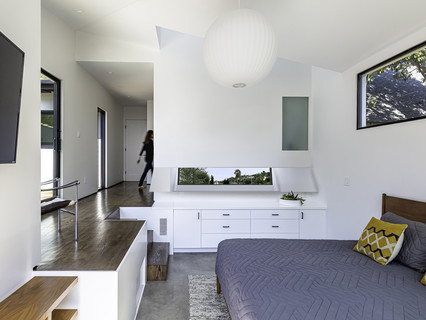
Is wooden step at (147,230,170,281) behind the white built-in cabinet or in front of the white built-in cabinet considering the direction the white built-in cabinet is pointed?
in front

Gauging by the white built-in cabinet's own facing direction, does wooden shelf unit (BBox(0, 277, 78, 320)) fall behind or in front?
in front

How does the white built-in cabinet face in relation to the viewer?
toward the camera

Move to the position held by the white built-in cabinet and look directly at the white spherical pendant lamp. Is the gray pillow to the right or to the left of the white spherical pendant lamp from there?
left

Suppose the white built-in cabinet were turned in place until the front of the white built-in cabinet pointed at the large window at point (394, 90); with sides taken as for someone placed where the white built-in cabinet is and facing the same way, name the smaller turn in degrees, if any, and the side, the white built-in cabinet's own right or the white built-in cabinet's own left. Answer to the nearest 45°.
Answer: approximately 45° to the white built-in cabinet's own left

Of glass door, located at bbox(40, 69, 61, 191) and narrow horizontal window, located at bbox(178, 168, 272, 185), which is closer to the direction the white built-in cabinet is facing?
the glass door

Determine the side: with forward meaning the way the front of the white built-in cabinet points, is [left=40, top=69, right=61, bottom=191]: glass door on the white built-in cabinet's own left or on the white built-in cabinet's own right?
on the white built-in cabinet's own right

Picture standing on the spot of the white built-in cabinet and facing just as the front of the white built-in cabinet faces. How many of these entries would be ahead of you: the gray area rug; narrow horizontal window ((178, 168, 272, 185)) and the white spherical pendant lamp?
2

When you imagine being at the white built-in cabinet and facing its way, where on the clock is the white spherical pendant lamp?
The white spherical pendant lamp is roughly at 12 o'clock from the white built-in cabinet.

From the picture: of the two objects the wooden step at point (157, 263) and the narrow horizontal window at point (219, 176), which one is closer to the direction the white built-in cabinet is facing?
the wooden step
